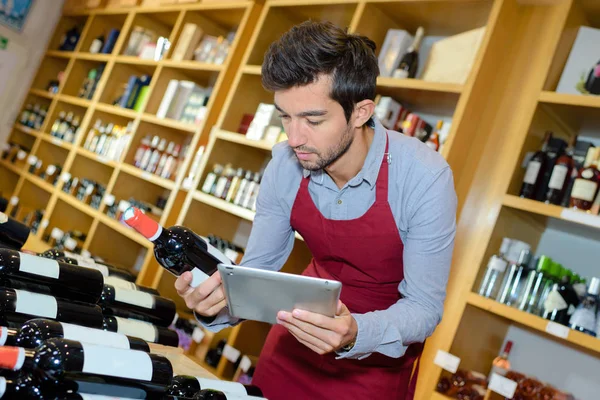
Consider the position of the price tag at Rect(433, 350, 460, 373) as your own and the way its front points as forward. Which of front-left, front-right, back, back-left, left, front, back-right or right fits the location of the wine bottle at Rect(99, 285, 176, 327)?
front-right

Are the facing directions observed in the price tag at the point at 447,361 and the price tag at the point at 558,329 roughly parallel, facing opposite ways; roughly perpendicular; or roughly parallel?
roughly parallel

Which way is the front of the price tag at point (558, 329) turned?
toward the camera

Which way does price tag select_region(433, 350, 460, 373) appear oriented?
toward the camera

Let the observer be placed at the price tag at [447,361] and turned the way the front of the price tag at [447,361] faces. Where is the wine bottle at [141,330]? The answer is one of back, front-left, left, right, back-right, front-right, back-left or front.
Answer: front-right

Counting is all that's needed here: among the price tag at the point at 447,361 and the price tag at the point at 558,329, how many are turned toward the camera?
2

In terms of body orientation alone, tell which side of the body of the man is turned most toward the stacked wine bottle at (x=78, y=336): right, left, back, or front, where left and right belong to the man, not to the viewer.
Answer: front

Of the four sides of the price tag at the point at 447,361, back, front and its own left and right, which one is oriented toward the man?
front

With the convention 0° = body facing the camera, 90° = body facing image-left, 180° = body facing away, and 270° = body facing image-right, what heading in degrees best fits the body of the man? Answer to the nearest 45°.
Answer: approximately 45°

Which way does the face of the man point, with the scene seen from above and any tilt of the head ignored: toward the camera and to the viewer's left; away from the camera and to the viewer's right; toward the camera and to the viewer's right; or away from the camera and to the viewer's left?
toward the camera and to the viewer's left

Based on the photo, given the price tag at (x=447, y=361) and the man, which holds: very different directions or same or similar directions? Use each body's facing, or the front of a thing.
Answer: same or similar directions

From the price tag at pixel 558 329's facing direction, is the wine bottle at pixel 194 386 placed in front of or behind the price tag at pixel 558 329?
in front
